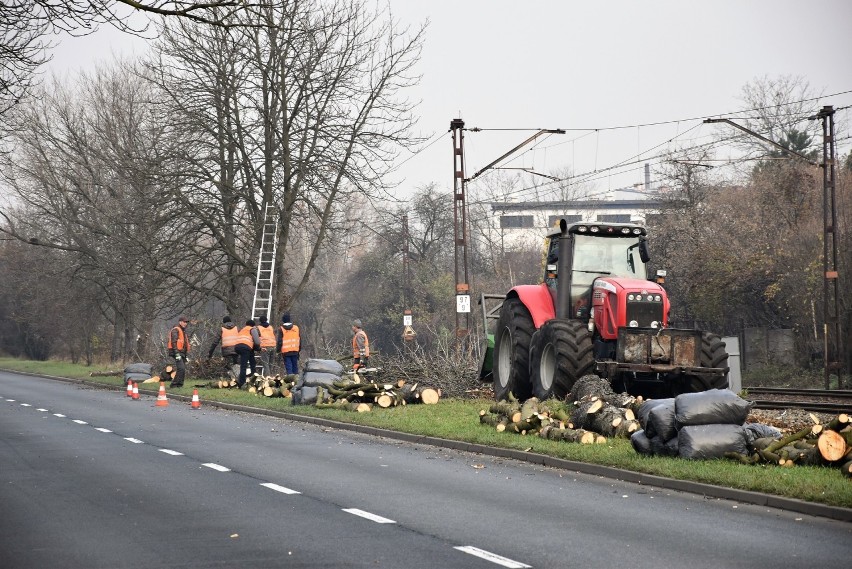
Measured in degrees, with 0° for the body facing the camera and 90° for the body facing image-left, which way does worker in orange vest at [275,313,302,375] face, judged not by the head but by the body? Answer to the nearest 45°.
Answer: approximately 180°

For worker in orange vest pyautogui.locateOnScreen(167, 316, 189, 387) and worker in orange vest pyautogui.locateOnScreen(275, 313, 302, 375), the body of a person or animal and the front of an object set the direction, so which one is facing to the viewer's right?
worker in orange vest pyautogui.locateOnScreen(167, 316, 189, 387)

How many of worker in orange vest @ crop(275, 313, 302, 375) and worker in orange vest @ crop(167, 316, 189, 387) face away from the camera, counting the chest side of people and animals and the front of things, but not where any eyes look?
1

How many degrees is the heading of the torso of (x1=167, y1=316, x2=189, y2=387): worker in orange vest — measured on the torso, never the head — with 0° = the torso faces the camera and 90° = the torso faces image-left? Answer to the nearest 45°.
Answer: approximately 270°

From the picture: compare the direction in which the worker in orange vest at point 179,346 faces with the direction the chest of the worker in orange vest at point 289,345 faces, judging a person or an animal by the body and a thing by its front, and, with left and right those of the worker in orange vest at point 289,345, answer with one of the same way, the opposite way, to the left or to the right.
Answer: to the right

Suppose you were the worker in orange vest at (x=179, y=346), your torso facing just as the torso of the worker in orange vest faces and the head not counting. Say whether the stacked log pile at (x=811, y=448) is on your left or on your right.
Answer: on your right

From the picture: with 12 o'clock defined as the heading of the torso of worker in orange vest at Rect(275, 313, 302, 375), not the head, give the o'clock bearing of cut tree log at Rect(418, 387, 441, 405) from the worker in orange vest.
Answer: The cut tree log is roughly at 5 o'clock from the worker in orange vest.

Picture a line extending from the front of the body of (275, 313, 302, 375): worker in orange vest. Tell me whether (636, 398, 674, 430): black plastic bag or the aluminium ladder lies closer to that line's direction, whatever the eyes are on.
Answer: the aluminium ladder
